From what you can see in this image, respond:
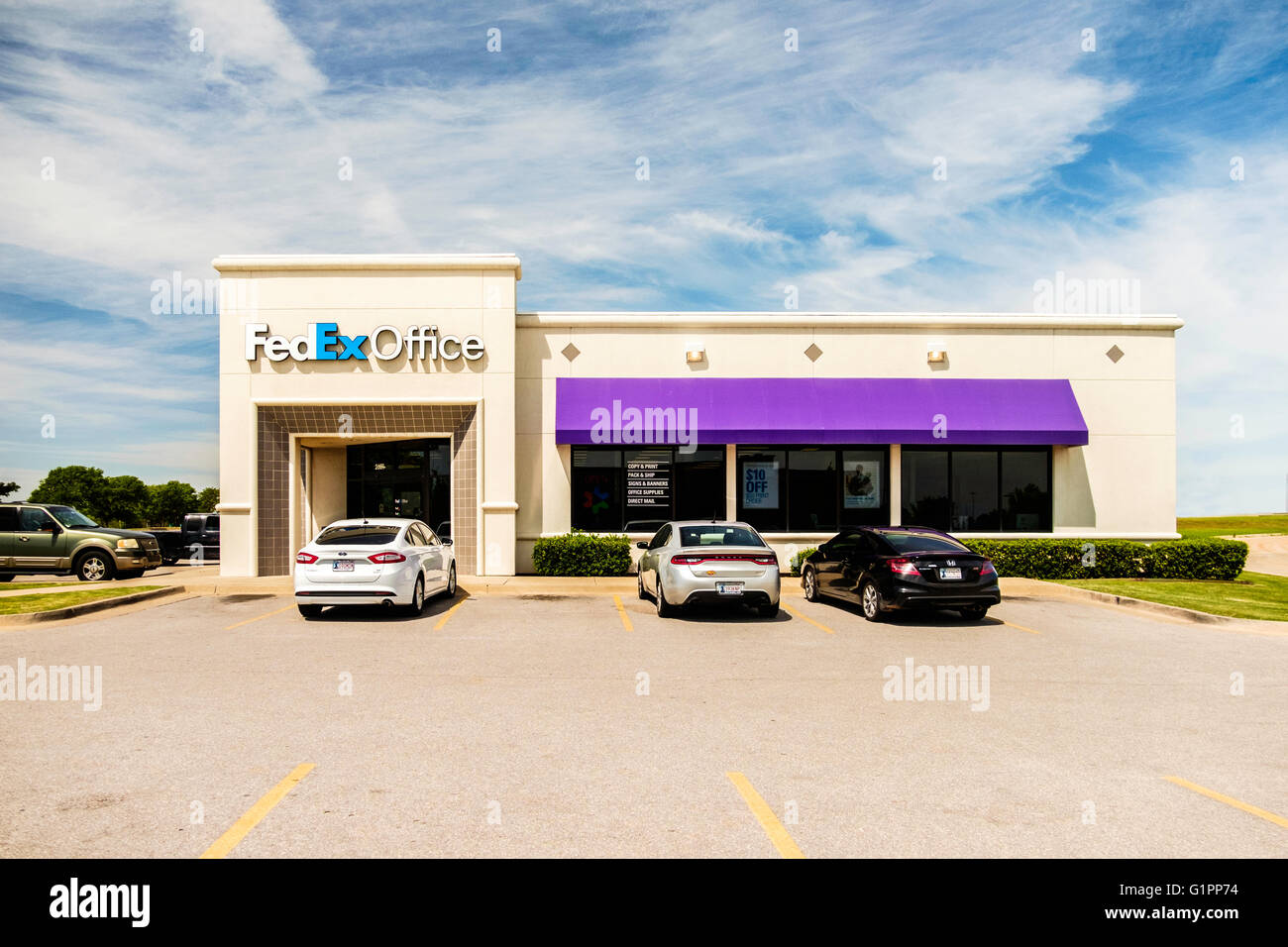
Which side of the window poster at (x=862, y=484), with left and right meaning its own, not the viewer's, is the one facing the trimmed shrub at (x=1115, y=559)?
left

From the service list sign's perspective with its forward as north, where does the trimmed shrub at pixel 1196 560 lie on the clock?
The trimmed shrub is roughly at 9 o'clock from the service list sign.

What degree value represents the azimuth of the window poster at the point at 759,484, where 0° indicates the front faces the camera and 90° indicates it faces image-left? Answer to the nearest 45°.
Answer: approximately 0°

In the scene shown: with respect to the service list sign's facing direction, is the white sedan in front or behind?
in front

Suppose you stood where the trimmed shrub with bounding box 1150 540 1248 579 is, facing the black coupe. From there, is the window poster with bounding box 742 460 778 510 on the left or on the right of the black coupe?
right

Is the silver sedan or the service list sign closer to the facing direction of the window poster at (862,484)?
the silver sedan

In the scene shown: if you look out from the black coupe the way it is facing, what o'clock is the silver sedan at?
The silver sedan is roughly at 10 o'clock from the black coupe.

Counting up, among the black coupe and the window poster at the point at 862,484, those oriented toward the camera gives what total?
1

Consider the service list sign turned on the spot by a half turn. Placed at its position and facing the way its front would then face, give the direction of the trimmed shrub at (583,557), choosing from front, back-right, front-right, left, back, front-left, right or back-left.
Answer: back-left

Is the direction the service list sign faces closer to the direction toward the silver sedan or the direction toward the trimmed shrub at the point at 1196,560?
the silver sedan

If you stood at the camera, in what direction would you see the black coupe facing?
facing away from the viewer and to the left of the viewer

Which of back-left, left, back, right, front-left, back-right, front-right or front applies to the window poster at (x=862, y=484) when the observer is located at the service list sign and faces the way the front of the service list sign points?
left

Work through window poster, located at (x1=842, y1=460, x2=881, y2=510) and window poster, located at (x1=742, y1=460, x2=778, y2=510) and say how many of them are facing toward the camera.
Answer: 2

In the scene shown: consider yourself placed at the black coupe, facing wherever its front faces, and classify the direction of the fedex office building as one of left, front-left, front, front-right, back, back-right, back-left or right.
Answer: front

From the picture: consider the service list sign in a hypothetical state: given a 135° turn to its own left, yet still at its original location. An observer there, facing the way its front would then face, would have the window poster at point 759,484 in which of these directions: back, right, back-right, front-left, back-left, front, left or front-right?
front-right

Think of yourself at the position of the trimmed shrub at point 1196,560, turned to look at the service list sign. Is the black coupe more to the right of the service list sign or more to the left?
left
